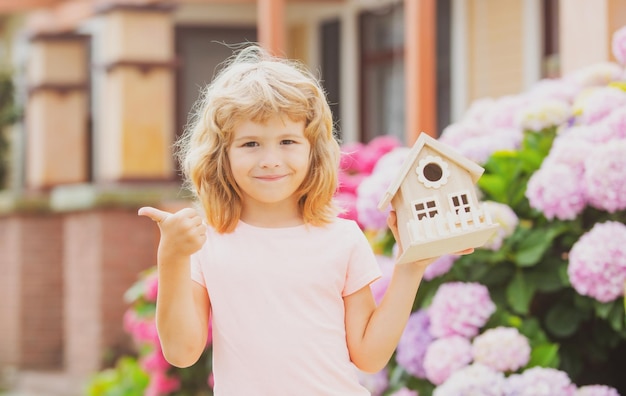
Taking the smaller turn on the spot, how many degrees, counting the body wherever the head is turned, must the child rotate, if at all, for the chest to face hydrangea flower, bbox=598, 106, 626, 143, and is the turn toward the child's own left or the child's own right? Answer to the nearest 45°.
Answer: approximately 135° to the child's own left

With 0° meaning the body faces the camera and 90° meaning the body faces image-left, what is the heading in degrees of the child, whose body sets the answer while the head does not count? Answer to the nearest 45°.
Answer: approximately 0°

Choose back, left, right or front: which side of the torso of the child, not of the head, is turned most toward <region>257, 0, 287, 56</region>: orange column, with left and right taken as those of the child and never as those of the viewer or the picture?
back

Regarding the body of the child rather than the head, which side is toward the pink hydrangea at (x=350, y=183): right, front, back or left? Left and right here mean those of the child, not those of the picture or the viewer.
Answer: back

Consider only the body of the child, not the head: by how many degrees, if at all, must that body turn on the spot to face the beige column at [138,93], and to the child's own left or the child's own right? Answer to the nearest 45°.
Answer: approximately 180°

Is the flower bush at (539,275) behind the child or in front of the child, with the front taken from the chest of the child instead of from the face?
behind

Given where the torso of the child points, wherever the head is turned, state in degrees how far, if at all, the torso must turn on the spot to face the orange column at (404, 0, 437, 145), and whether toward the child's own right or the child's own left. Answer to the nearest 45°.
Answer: approximately 180°

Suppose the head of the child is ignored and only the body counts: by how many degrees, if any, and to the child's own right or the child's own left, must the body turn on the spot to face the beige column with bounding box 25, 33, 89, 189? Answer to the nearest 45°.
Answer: approximately 180°
